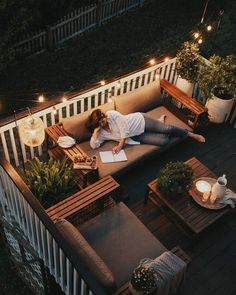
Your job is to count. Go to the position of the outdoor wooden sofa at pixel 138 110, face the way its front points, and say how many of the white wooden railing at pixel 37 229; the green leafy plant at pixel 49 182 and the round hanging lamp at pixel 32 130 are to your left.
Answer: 0

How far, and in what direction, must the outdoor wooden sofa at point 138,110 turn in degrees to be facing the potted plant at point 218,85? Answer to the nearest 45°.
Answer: approximately 90° to its left

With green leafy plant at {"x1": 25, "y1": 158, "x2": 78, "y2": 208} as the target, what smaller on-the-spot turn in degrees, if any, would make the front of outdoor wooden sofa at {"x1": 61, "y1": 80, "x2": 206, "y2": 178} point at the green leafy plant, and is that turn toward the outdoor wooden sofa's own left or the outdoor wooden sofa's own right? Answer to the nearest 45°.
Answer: approximately 90° to the outdoor wooden sofa's own right

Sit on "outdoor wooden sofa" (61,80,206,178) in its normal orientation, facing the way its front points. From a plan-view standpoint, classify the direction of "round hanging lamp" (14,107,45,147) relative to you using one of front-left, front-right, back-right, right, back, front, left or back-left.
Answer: right

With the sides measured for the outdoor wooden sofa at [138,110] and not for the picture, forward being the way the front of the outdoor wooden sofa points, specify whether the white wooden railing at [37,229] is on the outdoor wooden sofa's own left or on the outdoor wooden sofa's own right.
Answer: on the outdoor wooden sofa's own right
